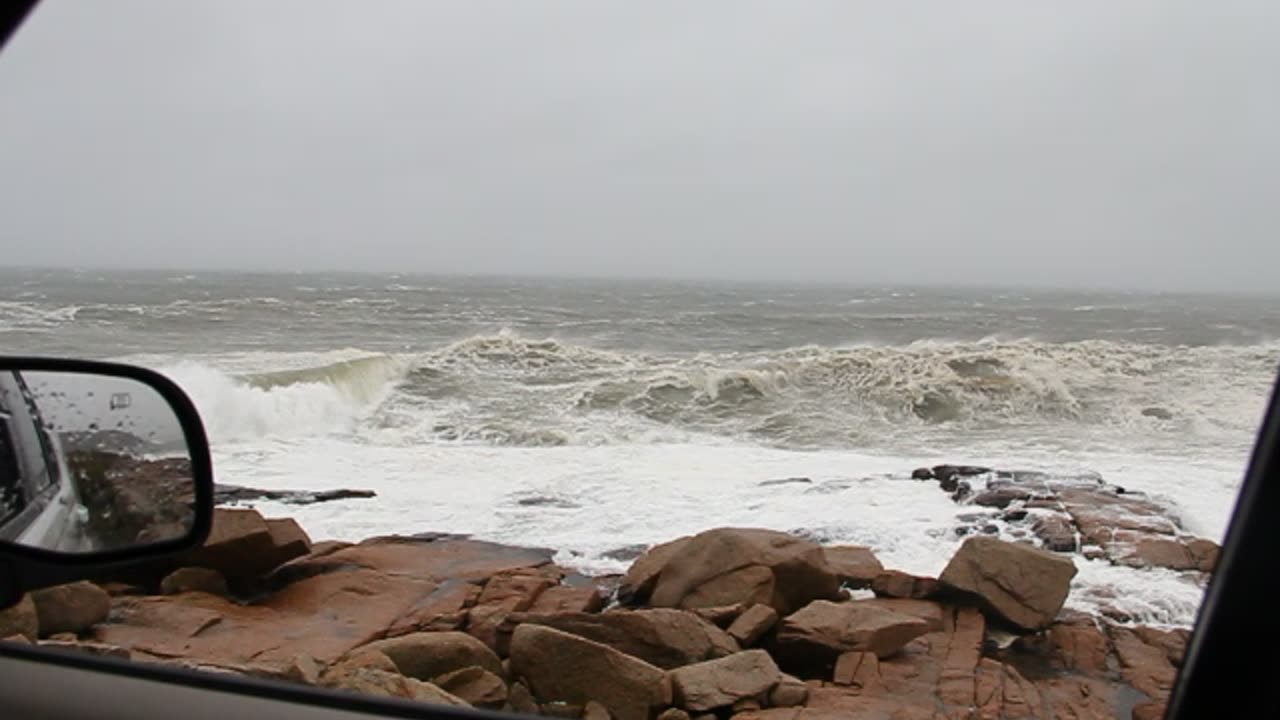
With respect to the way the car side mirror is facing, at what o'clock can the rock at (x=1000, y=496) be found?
The rock is roughly at 8 o'clock from the car side mirror.

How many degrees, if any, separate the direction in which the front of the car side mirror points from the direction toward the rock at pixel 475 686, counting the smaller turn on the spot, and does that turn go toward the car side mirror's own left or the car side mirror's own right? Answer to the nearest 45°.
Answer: approximately 135° to the car side mirror's own left

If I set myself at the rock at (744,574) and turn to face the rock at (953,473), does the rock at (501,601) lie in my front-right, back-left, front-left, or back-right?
back-left

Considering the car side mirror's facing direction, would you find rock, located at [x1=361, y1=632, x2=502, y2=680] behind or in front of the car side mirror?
behind

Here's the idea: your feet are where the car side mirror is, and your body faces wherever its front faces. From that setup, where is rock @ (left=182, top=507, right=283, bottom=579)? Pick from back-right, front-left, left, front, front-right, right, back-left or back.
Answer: back

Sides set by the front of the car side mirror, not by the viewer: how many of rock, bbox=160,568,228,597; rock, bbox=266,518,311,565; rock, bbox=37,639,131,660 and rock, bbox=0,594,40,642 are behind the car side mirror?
4

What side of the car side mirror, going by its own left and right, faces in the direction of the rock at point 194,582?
back

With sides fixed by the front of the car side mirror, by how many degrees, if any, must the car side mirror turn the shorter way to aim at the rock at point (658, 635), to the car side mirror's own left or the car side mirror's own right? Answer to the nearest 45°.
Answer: approximately 135° to the car side mirror's own left

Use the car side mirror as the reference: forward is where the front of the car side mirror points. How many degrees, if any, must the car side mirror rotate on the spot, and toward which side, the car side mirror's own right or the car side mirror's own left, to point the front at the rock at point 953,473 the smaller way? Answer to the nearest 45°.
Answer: approximately 135° to the car side mirror's own left

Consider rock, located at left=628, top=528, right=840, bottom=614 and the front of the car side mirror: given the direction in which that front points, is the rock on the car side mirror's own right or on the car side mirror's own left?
on the car side mirror's own left

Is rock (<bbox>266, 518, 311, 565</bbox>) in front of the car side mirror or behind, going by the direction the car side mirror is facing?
behind

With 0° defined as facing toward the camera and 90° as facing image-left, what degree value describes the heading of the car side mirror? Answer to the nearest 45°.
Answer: approximately 0°

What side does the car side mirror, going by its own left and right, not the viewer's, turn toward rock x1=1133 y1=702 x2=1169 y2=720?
left

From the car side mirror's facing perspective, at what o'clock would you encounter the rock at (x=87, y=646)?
The rock is roughly at 6 o'clock from the car side mirror.
